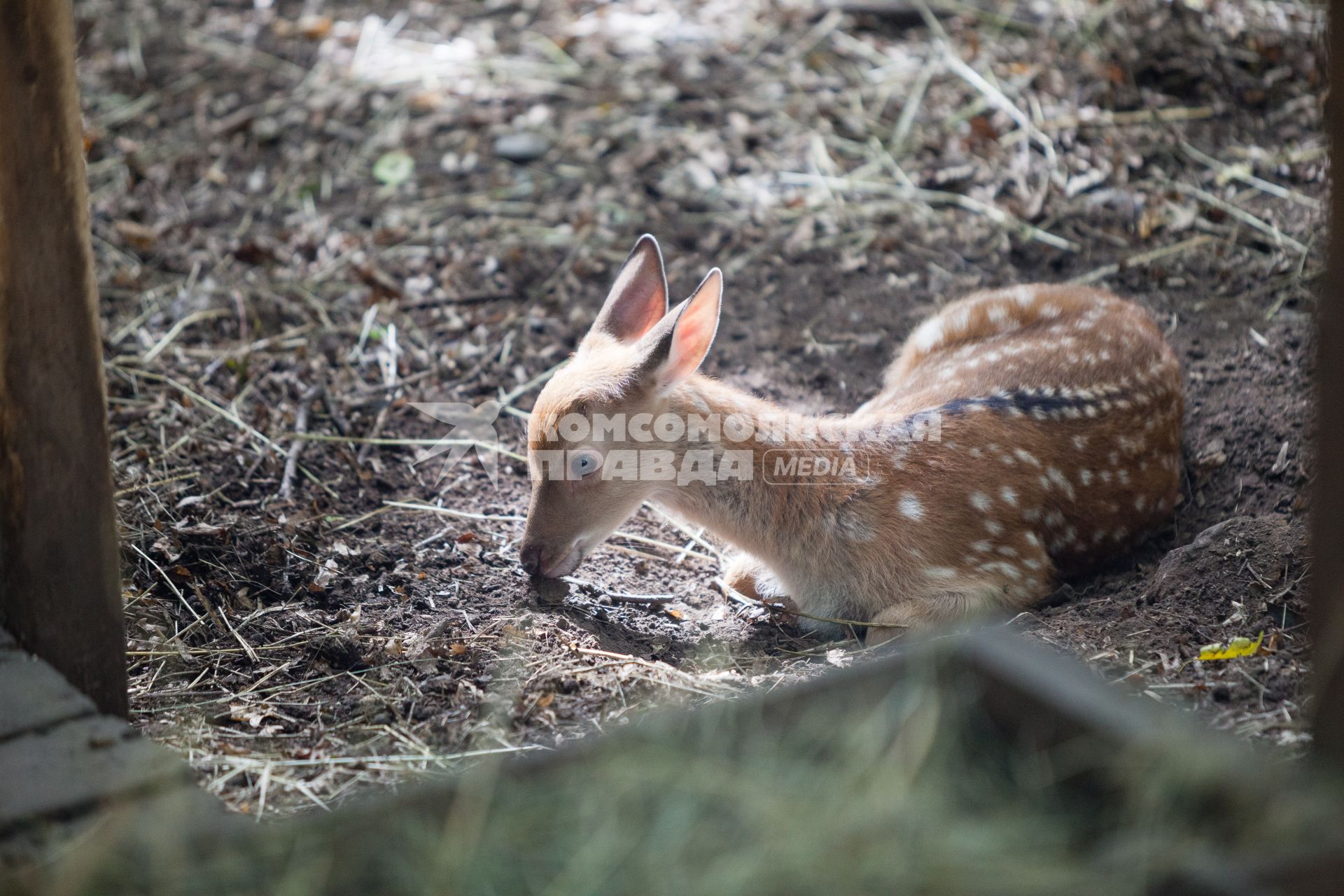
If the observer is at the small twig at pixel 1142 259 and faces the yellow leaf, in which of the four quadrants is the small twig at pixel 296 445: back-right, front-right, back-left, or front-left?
front-right

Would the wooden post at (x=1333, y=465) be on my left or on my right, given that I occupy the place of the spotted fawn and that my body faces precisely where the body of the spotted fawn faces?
on my left

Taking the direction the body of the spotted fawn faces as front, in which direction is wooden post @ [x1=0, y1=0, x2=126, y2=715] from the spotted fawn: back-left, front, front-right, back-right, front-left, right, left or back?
front-left

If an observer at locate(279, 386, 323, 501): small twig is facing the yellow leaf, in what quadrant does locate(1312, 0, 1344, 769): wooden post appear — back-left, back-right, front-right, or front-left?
front-right

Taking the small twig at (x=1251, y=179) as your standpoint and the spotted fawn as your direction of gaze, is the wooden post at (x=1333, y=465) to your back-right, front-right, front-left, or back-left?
front-left

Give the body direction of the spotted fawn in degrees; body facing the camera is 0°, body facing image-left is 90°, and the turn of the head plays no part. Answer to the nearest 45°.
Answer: approximately 90°

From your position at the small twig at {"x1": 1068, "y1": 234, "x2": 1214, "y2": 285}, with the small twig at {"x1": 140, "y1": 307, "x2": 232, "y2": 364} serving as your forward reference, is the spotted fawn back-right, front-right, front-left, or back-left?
front-left

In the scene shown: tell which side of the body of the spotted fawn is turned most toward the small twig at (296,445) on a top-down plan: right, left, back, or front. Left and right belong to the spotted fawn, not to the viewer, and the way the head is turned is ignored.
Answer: front

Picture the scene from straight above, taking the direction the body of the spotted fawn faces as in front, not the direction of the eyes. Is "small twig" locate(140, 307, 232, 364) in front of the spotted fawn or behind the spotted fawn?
in front

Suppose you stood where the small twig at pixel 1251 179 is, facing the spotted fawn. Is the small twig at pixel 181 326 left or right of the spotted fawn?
right

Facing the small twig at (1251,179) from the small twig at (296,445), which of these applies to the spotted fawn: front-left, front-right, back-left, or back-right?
front-right

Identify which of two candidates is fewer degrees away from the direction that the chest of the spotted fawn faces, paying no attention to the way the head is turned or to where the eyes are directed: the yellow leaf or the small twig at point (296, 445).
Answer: the small twig

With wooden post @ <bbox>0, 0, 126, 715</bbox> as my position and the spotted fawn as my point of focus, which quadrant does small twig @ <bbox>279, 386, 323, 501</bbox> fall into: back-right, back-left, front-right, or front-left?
front-left

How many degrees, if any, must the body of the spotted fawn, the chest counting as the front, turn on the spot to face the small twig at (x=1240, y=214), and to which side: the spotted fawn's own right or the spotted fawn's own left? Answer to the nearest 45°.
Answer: approximately 135° to the spotted fawn's own right
